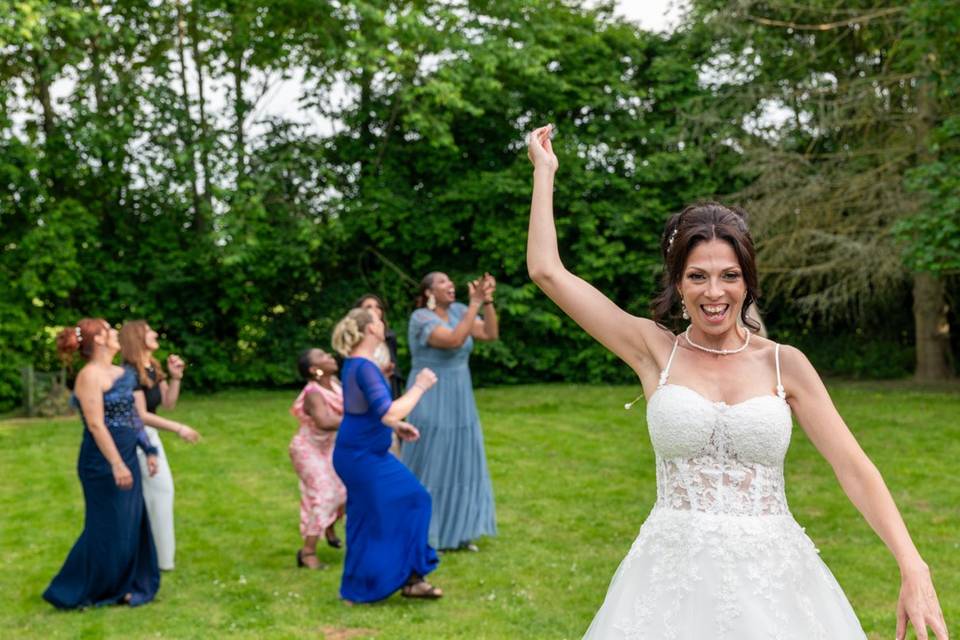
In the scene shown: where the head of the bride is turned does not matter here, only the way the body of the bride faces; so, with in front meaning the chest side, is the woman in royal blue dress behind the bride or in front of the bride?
behind

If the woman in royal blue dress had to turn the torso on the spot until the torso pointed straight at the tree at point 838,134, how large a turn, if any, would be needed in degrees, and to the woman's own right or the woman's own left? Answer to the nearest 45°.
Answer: approximately 45° to the woman's own left

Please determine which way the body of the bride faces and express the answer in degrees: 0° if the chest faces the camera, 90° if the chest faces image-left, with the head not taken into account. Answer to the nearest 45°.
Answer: approximately 0°

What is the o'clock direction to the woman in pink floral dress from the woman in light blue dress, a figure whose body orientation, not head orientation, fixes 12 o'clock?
The woman in pink floral dress is roughly at 4 o'clock from the woman in light blue dress.

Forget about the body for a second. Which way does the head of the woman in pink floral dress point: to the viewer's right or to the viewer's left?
to the viewer's right

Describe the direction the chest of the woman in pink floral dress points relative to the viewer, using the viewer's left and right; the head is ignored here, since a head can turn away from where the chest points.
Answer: facing to the right of the viewer

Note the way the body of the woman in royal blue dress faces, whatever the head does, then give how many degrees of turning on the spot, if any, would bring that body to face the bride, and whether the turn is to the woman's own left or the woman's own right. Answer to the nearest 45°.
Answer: approximately 90° to the woman's own right
